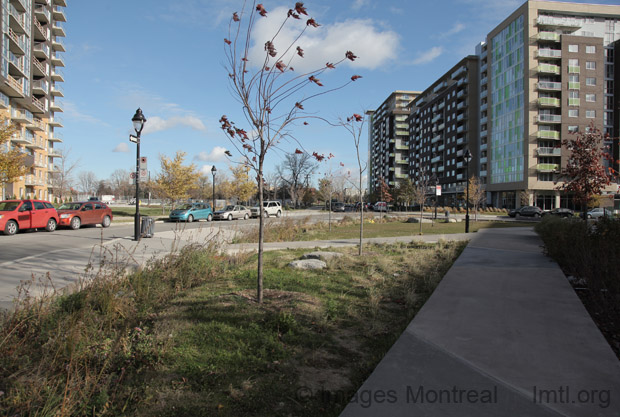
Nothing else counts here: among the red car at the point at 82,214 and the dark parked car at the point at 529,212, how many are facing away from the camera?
0

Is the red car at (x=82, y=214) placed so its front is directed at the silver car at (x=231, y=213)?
no

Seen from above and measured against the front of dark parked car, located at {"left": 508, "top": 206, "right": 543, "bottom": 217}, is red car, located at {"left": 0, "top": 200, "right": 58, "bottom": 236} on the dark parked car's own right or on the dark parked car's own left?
on the dark parked car's own left

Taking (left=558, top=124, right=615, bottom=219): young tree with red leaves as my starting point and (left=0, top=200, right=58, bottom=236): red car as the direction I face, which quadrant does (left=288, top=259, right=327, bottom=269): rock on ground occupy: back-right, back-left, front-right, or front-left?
front-left

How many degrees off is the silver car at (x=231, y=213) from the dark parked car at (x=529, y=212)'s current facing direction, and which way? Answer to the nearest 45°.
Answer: approximately 45° to its left

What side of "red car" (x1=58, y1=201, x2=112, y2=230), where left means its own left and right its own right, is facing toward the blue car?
back

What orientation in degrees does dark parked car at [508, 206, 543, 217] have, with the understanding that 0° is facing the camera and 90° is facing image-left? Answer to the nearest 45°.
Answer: approximately 90°

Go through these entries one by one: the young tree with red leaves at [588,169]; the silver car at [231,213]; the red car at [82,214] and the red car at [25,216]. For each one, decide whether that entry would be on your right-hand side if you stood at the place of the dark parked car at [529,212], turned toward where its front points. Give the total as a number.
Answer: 0

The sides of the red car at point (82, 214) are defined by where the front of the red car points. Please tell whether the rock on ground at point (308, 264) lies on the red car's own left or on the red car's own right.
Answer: on the red car's own left

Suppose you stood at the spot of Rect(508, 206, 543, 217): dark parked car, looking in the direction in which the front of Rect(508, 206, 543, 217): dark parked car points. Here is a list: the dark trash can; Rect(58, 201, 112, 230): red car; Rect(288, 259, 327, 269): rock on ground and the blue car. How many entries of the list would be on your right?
0

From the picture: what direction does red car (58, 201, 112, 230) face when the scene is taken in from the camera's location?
facing the viewer and to the left of the viewer
